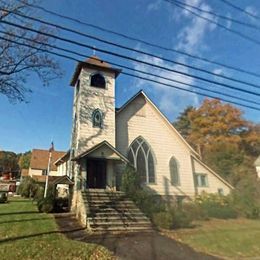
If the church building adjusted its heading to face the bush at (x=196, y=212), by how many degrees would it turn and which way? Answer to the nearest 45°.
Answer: approximately 90° to its left

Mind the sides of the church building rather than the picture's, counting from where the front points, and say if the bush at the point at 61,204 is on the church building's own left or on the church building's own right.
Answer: on the church building's own right

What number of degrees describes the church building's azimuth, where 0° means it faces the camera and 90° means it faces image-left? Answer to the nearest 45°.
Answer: approximately 0°

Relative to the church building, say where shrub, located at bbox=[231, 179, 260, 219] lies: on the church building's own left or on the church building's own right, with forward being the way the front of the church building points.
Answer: on the church building's own left

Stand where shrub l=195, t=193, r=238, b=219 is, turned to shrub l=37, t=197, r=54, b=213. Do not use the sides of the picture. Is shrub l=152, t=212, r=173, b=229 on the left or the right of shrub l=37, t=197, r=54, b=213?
left
